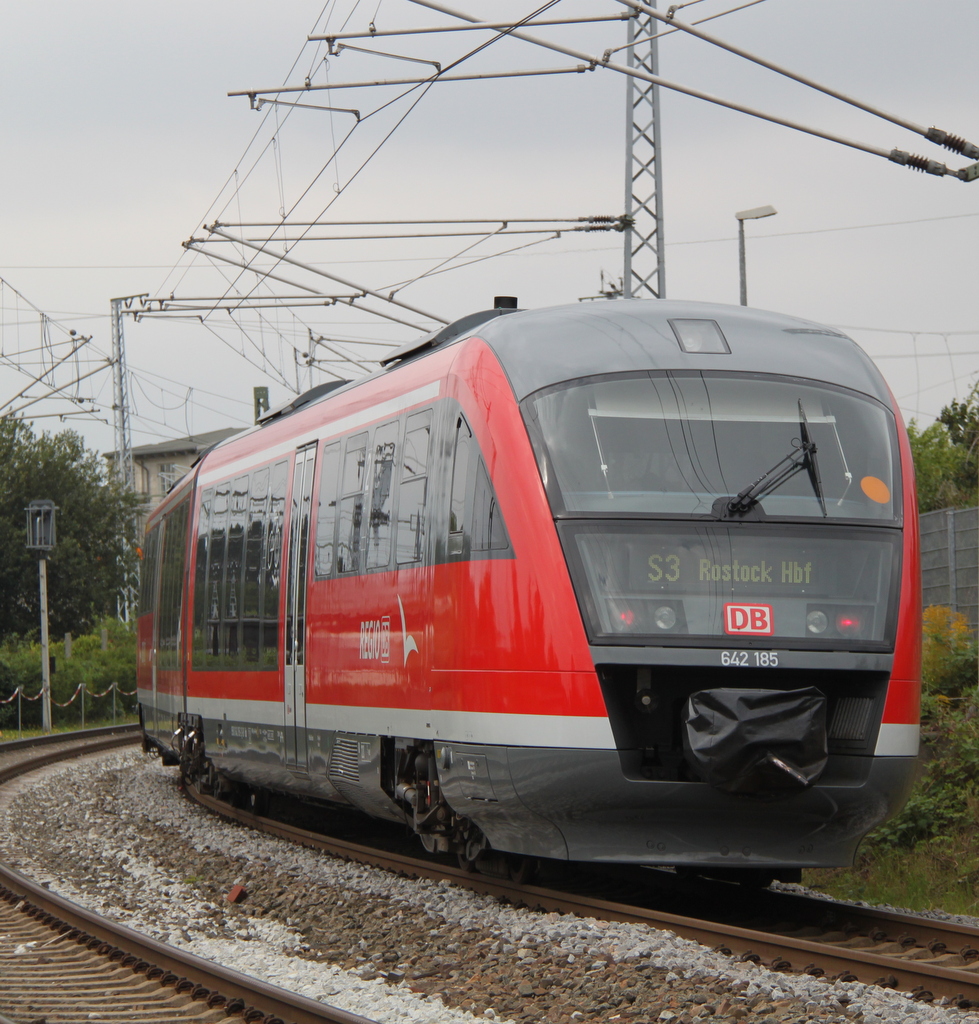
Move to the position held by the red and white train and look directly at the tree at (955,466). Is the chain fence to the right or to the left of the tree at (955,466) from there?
left

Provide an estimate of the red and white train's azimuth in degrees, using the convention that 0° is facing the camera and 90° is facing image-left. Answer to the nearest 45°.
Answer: approximately 315°

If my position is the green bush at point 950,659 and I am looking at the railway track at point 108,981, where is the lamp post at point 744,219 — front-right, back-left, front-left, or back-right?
back-right

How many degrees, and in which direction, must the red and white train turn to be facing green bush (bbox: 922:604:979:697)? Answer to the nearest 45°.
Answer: approximately 90° to its left

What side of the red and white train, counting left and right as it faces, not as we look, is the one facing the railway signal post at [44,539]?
back

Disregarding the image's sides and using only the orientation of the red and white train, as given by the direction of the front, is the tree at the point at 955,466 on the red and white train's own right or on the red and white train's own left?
on the red and white train's own left

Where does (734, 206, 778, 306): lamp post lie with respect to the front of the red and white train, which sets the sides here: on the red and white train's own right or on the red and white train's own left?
on the red and white train's own left

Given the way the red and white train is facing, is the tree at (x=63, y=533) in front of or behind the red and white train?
behind

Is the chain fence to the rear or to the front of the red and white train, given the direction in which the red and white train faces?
to the rear
